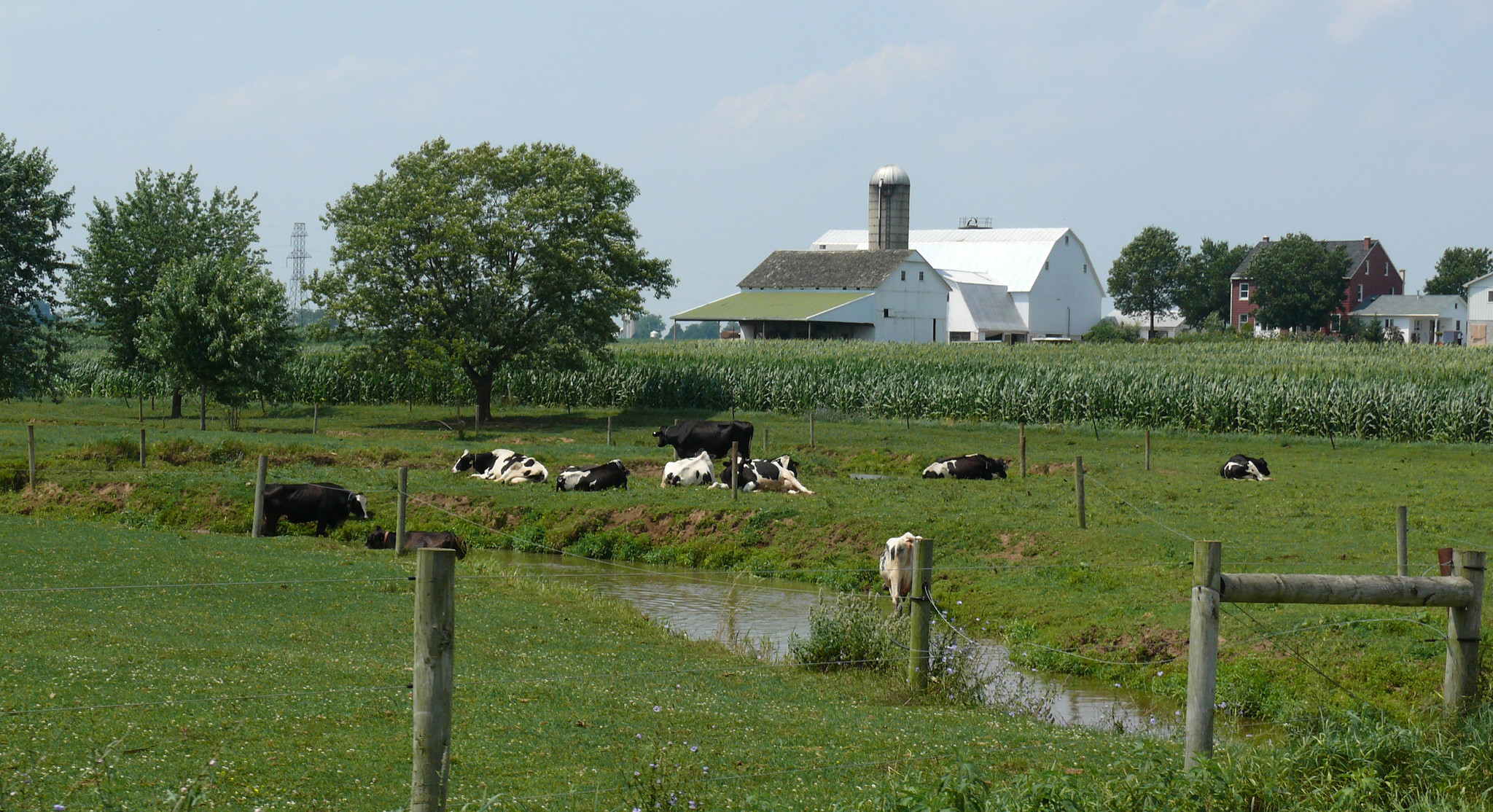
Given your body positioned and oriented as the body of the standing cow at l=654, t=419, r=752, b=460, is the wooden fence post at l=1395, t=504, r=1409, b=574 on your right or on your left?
on your left

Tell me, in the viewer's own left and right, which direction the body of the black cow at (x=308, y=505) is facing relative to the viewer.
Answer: facing to the right of the viewer

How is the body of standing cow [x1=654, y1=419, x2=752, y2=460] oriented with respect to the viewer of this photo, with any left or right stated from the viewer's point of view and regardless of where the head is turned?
facing to the left of the viewer
